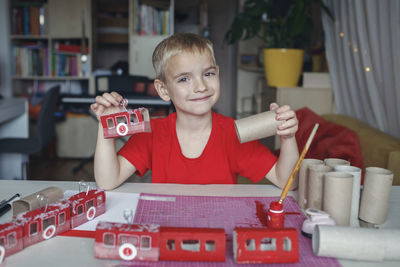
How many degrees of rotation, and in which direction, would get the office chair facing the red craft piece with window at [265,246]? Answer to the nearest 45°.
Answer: approximately 90° to its left

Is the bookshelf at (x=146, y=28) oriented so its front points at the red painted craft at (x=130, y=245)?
yes

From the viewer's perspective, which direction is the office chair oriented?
to the viewer's left

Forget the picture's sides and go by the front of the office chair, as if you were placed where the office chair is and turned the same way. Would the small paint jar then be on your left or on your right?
on your left

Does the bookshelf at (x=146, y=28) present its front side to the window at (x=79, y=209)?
yes

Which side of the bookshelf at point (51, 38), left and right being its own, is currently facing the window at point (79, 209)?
front

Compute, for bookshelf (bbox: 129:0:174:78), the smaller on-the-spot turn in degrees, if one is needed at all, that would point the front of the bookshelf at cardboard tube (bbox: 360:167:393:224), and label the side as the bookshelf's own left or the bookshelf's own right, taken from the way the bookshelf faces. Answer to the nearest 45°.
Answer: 0° — it already faces it

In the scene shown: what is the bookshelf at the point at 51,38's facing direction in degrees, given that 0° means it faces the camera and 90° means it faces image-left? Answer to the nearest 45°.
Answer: approximately 0°
